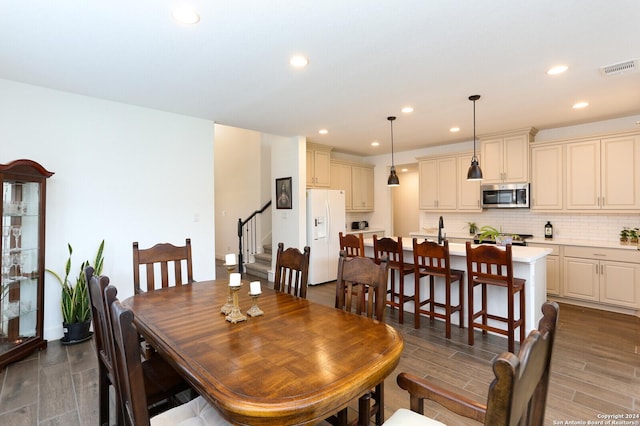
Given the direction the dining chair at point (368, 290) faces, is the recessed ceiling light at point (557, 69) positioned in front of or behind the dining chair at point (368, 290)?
behind

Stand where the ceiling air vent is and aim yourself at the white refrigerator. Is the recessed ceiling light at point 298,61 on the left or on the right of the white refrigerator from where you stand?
left

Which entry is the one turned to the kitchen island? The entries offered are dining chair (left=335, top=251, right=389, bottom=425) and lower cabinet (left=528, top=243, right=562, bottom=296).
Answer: the lower cabinet

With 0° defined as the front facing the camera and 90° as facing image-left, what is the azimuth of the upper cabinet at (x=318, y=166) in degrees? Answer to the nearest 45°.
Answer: approximately 315°

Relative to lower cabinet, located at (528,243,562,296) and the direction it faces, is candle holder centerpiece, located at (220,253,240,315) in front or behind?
in front

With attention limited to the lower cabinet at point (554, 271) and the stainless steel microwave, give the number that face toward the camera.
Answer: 2

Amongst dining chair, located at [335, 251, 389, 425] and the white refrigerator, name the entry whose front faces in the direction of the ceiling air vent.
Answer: the white refrigerator

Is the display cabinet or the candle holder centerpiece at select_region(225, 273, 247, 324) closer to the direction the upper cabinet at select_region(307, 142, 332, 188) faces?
the candle holder centerpiece

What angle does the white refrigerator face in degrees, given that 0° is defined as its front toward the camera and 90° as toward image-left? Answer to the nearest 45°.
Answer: approximately 315°

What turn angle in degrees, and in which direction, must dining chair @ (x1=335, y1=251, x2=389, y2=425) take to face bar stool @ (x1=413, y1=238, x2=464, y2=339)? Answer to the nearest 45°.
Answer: approximately 180°

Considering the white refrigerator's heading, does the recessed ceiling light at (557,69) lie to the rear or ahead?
ahead
